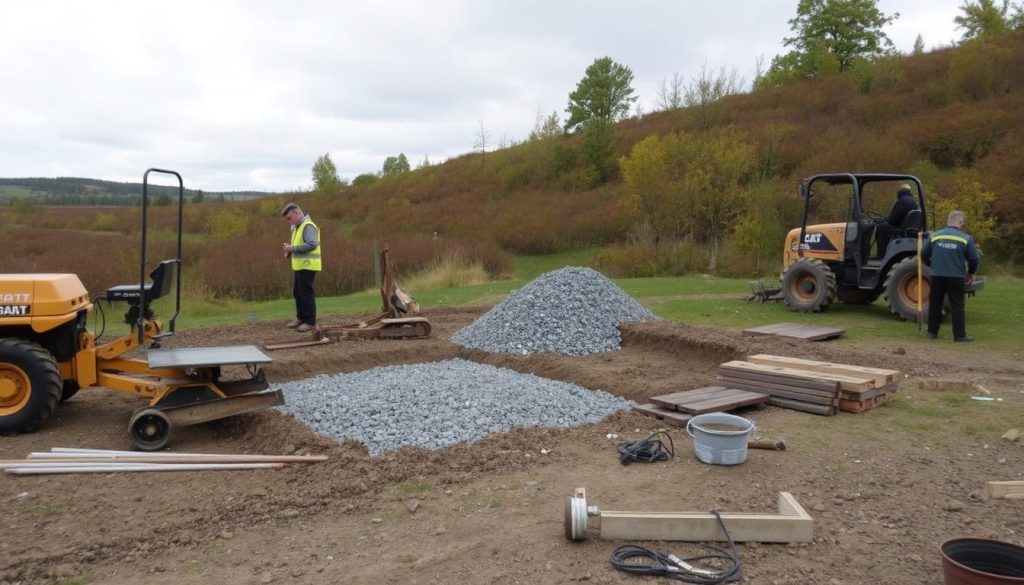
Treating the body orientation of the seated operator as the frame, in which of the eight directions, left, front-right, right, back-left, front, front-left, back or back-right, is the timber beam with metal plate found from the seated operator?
left

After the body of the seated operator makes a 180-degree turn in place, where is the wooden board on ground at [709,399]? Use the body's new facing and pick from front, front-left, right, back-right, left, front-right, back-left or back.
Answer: right

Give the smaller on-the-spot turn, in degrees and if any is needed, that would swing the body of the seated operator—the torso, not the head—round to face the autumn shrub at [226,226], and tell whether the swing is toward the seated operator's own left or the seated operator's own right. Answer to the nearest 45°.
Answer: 0° — they already face it

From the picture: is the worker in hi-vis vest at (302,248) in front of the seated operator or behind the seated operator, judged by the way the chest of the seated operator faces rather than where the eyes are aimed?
in front

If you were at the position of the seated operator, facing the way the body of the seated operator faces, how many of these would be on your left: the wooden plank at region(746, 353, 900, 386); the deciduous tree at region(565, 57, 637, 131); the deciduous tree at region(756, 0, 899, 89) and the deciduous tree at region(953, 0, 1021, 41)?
1

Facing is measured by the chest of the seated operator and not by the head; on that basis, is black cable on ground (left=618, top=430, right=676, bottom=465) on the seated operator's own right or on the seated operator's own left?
on the seated operator's own left

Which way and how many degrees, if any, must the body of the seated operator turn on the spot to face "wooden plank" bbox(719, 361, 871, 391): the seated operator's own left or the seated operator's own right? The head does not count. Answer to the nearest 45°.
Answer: approximately 90° to the seated operator's own left

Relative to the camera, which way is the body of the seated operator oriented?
to the viewer's left

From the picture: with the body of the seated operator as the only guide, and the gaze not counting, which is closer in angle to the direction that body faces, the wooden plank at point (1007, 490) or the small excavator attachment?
the small excavator attachment

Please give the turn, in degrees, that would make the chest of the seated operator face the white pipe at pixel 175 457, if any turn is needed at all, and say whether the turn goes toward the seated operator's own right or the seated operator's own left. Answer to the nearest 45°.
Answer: approximately 45° to the seated operator's own left

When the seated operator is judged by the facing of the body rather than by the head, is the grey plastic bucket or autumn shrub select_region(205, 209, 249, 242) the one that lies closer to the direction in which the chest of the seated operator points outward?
the autumn shrub

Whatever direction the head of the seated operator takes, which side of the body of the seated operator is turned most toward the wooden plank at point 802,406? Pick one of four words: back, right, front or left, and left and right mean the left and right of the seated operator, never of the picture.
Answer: left

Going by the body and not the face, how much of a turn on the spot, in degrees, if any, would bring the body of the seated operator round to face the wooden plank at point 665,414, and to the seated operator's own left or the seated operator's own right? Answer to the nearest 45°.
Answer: approximately 90° to the seated operator's own left

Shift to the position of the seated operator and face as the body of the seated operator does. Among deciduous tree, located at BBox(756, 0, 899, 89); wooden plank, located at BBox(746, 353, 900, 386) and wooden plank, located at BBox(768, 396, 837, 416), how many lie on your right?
1

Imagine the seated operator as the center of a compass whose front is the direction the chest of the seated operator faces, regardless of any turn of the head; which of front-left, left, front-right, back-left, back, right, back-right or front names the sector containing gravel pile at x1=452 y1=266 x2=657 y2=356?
front-left

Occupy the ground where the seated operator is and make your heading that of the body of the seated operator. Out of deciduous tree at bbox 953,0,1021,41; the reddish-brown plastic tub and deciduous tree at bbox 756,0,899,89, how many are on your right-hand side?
2

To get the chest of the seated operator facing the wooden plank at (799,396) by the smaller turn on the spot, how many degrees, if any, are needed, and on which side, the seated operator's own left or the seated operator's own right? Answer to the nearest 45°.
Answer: approximately 90° to the seated operator's own left
